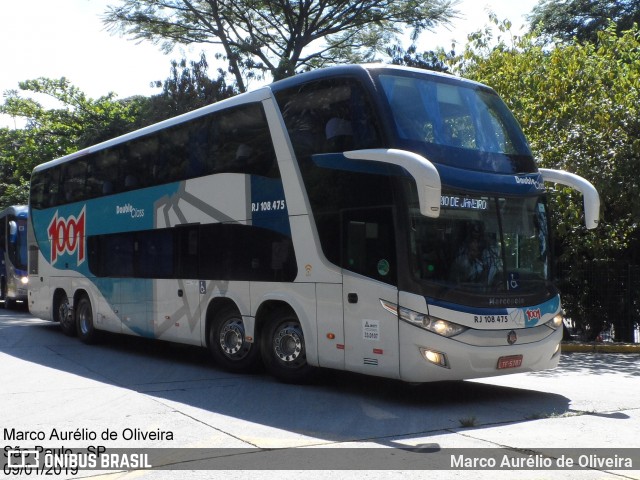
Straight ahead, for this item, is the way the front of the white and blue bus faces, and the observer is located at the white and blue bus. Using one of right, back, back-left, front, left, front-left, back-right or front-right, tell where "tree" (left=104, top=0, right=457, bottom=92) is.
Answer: back-left

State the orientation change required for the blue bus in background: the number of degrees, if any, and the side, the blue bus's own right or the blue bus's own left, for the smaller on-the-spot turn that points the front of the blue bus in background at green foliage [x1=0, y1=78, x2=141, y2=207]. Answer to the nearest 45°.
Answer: approximately 135° to the blue bus's own left

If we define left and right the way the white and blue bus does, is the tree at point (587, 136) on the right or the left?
on its left

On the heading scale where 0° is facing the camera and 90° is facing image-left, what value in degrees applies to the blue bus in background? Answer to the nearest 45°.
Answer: approximately 315°

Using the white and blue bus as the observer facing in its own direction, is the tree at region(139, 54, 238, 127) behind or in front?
behind

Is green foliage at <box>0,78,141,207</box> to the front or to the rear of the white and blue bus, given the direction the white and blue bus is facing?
to the rear

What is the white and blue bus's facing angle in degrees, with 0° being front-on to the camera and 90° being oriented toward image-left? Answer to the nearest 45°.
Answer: approximately 315°

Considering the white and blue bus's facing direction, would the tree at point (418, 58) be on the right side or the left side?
on its left

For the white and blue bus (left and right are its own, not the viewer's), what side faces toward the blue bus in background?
back
